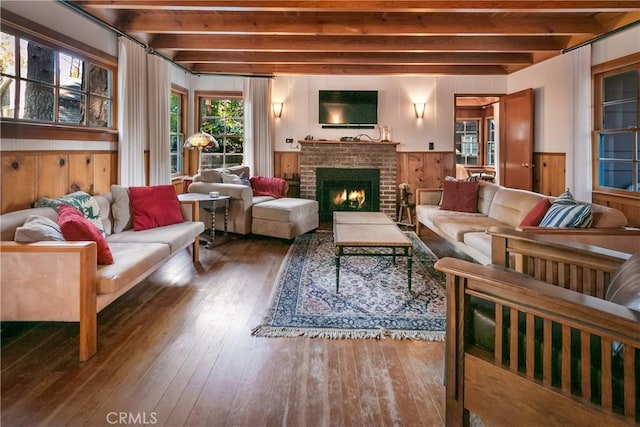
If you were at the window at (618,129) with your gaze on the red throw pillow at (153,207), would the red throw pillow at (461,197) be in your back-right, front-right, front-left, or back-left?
front-right

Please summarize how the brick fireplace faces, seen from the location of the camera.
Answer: facing the viewer

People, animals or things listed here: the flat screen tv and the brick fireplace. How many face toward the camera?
2

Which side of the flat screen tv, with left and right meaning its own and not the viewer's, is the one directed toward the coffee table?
front

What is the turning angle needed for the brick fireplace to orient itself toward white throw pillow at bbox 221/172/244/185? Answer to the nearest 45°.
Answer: approximately 45° to its right

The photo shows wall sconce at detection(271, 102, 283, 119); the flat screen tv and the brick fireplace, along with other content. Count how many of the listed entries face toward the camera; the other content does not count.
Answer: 3

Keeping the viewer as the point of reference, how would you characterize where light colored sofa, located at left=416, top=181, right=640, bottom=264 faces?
facing the viewer and to the left of the viewer

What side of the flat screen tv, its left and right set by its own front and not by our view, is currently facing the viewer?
front

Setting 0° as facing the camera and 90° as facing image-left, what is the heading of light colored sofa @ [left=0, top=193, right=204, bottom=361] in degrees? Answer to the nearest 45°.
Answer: approximately 315°

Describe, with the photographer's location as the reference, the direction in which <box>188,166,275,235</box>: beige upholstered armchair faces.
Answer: facing the viewer and to the right of the viewer

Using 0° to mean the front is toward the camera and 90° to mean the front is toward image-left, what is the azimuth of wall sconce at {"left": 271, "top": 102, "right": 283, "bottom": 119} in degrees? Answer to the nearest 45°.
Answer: approximately 0°
